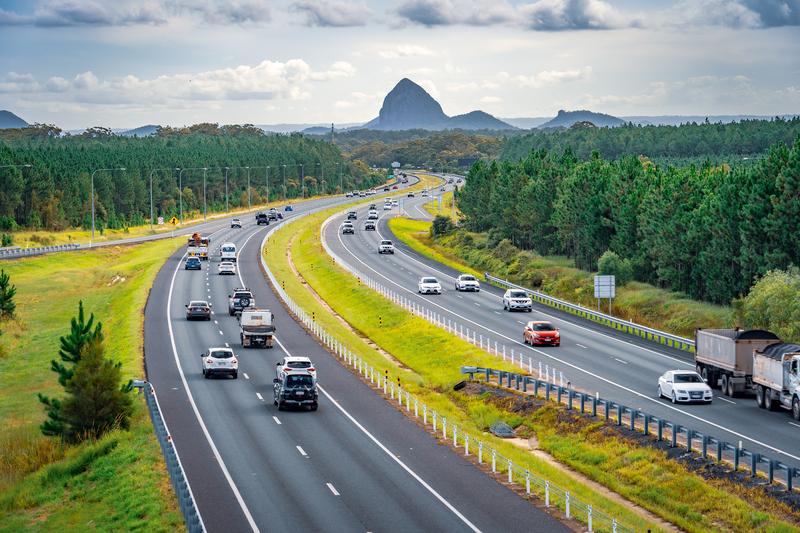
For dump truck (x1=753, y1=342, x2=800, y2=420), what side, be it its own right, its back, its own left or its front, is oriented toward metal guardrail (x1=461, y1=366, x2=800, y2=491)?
right

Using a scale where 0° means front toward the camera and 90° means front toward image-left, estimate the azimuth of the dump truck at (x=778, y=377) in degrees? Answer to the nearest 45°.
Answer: approximately 315°

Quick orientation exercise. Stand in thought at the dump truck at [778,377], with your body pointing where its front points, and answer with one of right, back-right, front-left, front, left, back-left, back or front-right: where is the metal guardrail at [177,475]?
right

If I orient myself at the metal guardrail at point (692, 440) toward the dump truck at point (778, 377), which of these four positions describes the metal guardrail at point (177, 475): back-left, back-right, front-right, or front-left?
back-left
